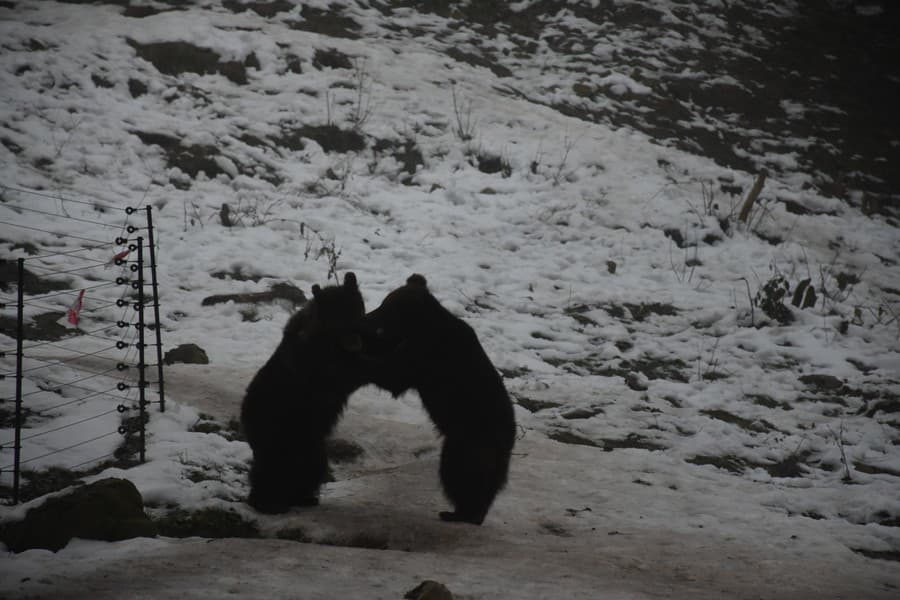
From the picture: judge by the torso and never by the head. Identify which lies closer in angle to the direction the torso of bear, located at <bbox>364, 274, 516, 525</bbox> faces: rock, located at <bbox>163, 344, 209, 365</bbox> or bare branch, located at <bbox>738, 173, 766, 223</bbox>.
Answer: the rock

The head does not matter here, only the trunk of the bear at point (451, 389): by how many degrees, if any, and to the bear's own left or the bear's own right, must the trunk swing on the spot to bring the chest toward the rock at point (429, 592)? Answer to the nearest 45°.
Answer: approximately 90° to the bear's own left

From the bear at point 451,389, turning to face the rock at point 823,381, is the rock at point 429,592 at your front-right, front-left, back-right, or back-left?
back-right

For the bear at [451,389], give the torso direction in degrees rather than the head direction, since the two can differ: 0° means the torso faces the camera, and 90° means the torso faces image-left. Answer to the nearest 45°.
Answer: approximately 90°

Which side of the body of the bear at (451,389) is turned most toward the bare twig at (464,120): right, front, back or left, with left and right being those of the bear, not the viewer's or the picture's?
right

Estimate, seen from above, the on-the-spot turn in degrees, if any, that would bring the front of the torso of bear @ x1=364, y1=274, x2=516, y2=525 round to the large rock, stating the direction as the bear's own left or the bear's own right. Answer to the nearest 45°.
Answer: approximately 45° to the bear's own left

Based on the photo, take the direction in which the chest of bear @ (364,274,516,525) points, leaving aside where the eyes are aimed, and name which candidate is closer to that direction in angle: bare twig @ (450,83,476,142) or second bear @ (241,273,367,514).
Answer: the second bear
